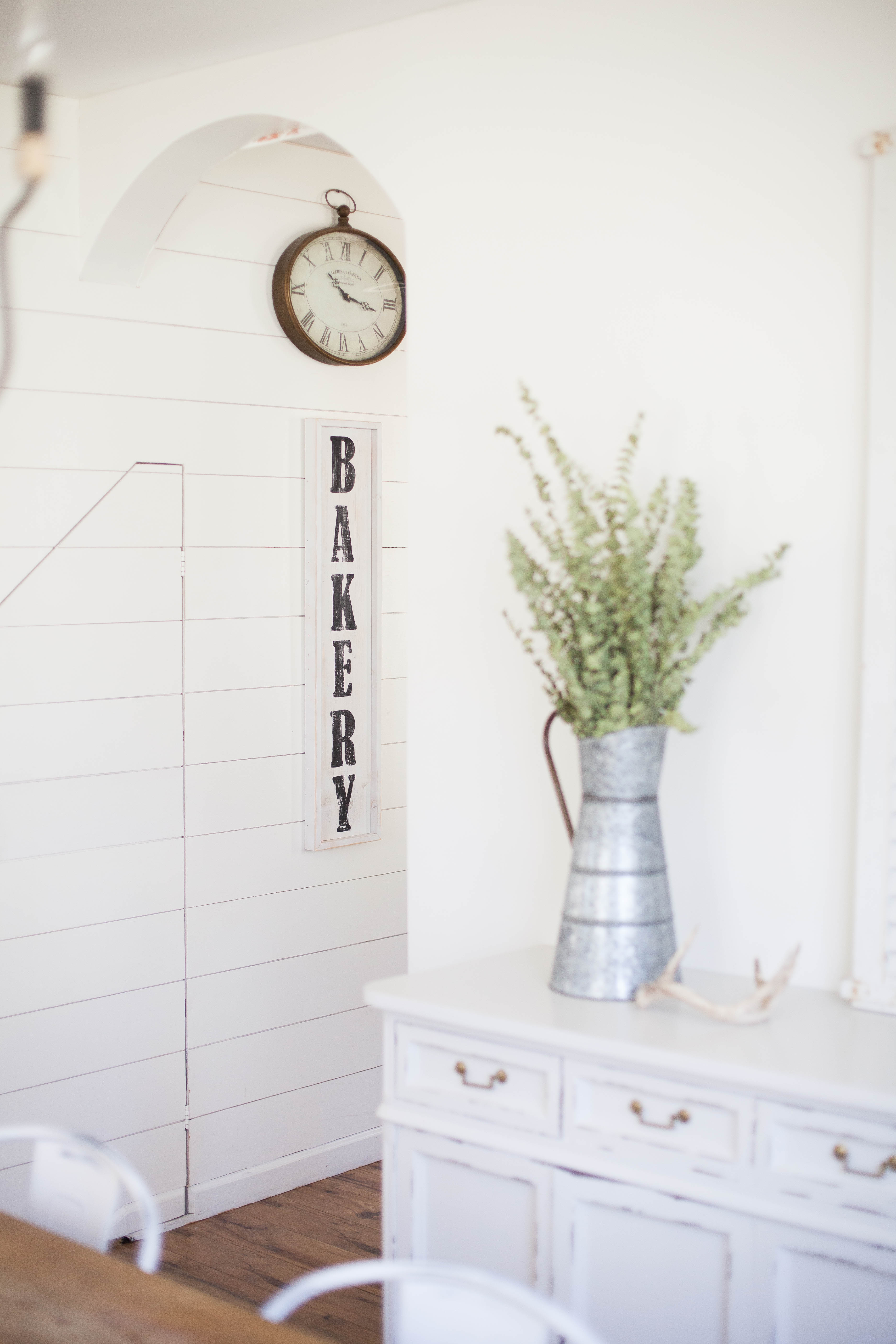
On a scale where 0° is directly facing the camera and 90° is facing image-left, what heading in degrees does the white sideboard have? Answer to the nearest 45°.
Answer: approximately 45°

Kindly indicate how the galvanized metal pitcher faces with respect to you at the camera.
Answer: facing to the right of the viewer
